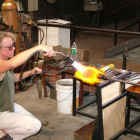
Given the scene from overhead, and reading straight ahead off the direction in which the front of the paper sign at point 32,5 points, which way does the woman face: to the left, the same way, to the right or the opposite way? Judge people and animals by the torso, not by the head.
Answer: to the left

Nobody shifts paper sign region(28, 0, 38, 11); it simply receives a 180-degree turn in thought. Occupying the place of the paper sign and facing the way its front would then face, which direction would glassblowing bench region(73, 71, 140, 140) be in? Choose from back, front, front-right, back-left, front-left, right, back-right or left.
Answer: back

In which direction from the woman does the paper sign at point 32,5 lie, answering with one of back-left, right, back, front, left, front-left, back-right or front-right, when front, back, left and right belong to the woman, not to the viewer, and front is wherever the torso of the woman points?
left

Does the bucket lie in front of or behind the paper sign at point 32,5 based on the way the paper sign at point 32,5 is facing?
in front

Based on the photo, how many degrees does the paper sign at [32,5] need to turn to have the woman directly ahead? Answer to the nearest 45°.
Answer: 0° — it already faces them

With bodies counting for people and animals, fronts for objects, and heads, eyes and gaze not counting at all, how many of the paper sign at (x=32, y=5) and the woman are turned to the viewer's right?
1

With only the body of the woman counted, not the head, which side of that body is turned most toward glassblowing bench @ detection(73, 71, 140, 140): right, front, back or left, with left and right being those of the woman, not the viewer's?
front

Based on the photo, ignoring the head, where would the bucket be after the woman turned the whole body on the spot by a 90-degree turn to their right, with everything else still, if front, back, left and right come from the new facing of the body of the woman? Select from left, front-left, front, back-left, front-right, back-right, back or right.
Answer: back-left

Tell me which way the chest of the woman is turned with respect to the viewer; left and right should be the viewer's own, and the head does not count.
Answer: facing to the right of the viewer

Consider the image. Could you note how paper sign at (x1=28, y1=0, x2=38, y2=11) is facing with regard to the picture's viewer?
facing the viewer

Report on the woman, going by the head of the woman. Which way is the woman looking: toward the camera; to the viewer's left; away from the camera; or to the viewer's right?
to the viewer's right
